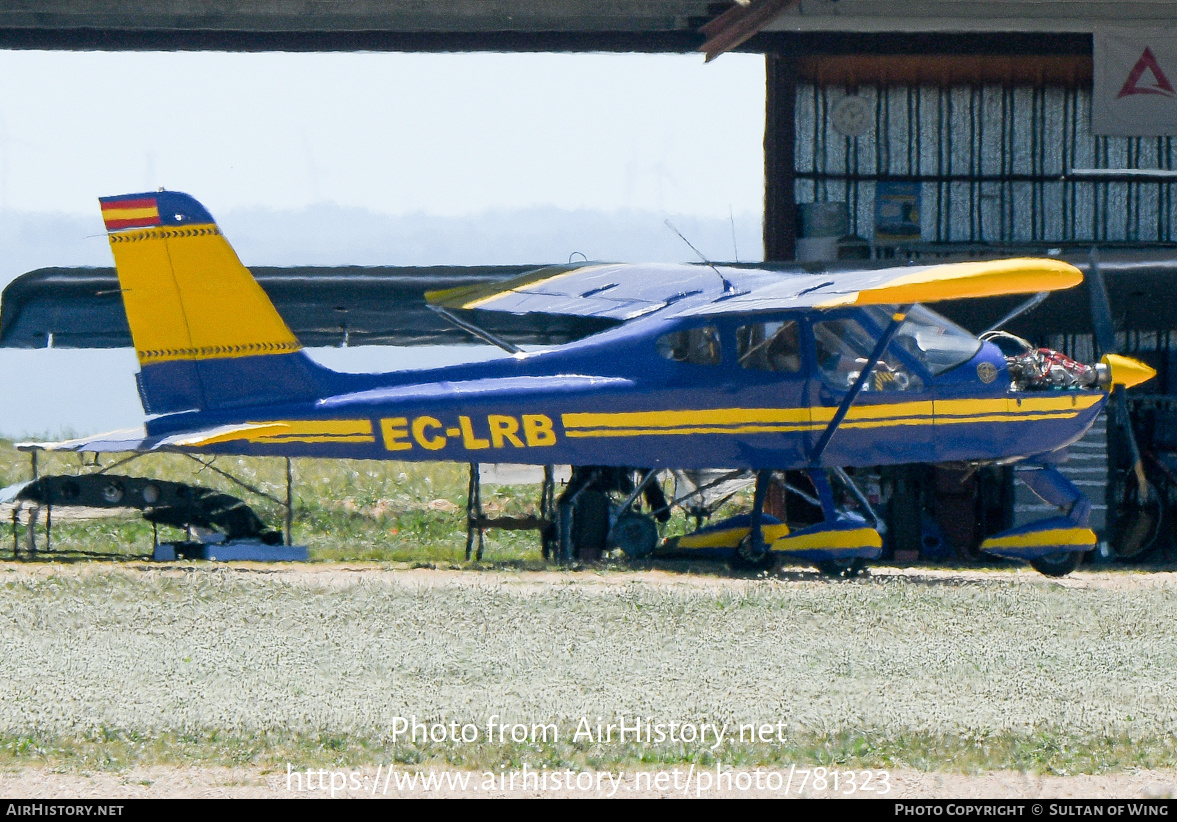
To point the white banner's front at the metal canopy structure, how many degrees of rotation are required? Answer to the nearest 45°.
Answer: approximately 90° to its right

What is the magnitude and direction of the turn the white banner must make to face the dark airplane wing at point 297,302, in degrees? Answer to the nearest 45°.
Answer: approximately 45° to its right

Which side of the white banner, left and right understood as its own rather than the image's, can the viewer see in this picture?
front

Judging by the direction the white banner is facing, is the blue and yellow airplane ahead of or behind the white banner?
ahead
